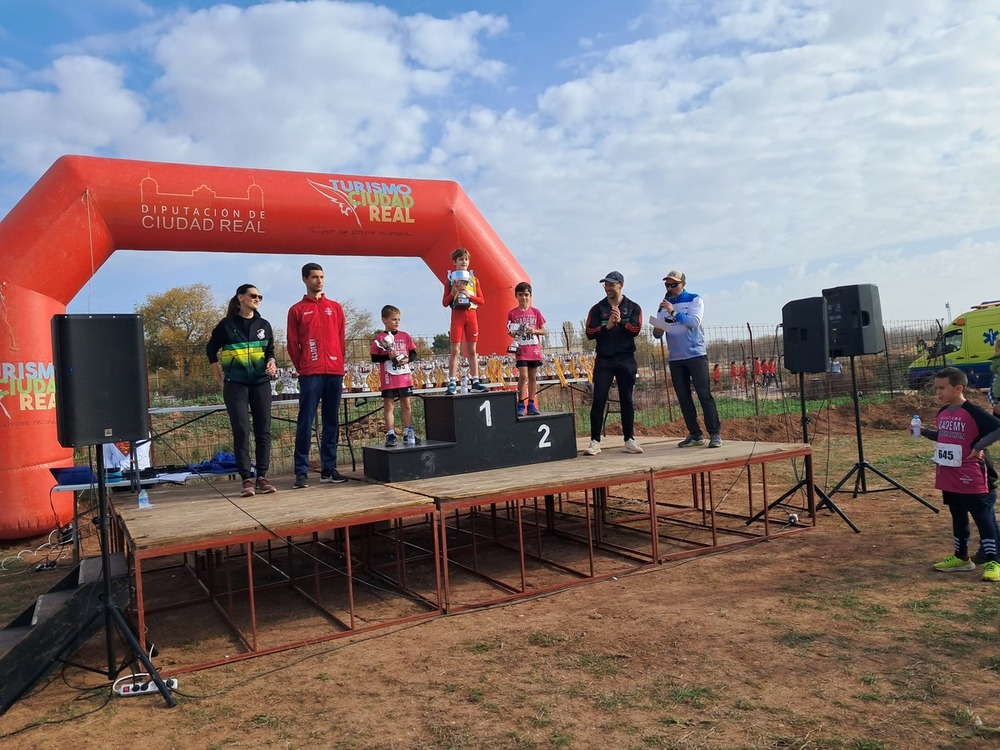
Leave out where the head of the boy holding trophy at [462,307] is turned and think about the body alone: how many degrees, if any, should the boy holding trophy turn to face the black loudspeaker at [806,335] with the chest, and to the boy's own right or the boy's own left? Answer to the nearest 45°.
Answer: approximately 90° to the boy's own left

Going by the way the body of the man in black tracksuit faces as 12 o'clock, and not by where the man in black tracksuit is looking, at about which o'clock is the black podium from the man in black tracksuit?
The black podium is roughly at 2 o'clock from the man in black tracksuit.

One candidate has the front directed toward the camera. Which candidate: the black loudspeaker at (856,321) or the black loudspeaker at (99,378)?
the black loudspeaker at (99,378)

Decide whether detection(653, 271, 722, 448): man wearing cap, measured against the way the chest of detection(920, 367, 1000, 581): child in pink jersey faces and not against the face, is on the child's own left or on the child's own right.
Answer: on the child's own right

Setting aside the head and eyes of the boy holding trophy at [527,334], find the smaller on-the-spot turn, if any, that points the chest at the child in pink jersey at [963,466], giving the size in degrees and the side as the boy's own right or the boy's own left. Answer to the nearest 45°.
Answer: approximately 45° to the boy's own left

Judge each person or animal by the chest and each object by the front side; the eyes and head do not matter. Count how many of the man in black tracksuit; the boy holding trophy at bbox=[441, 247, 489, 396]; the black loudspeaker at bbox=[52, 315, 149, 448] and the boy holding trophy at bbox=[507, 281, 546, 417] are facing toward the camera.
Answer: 4

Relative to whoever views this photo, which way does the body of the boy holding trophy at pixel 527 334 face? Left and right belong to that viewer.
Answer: facing the viewer

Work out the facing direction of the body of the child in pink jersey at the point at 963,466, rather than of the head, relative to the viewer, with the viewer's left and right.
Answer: facing the viewer and to the left of the viewer

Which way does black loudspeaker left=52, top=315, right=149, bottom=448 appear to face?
toward the camera

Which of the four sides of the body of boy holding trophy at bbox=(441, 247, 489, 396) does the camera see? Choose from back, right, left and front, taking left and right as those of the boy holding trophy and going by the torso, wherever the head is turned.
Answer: front

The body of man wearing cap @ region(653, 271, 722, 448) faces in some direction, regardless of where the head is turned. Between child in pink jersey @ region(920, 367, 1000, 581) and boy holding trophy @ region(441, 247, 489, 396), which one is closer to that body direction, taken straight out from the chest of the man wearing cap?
the boy holding trophy

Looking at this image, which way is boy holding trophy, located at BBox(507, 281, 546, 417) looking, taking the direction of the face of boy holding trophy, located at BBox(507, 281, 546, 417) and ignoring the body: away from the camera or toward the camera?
toward the camera
